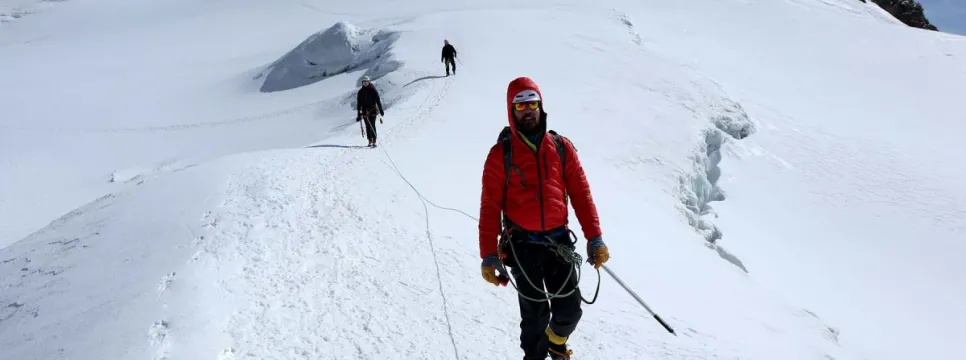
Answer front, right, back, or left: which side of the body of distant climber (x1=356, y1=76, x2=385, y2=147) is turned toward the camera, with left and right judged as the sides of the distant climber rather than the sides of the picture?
front

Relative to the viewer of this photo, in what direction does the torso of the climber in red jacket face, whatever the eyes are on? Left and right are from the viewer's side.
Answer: facing the viewer

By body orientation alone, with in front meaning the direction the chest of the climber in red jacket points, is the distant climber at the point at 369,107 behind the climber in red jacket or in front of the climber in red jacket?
behind

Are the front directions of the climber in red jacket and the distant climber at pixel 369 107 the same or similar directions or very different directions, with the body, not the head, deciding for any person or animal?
same or similar directions

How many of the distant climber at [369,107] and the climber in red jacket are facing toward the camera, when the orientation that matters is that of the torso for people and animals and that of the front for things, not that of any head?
2

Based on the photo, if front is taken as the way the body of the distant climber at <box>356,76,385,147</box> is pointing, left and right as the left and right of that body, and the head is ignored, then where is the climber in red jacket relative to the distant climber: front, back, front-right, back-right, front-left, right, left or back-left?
front
